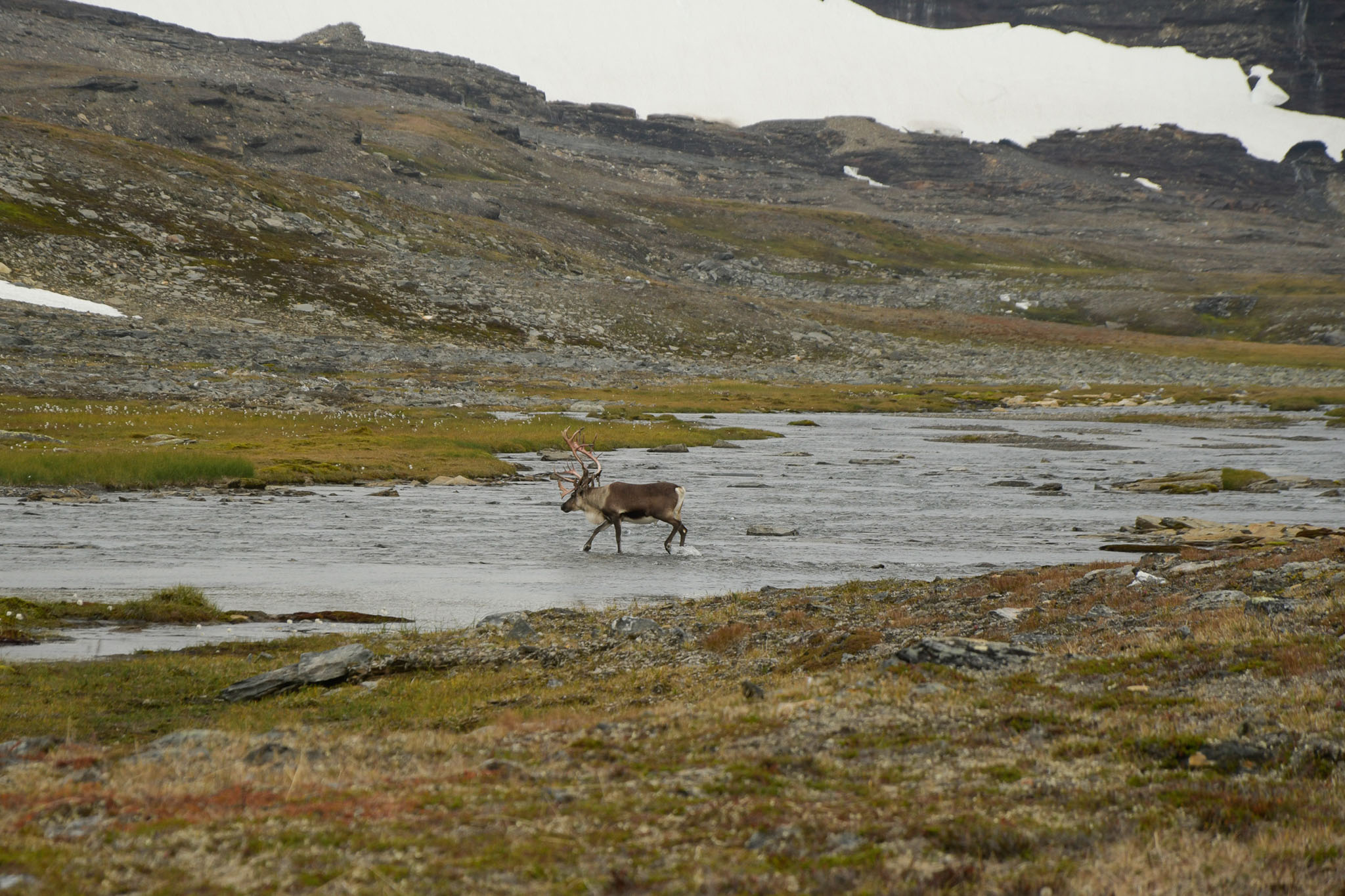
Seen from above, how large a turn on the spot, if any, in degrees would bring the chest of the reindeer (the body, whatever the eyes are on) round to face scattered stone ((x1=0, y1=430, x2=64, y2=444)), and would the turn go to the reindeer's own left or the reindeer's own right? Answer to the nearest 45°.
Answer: approximately 45° to the reindeer's own right

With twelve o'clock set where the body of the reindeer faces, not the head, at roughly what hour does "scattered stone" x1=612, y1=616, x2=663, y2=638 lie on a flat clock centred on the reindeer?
The scattered stone is roughly at 9 o'clock from the reindeer.

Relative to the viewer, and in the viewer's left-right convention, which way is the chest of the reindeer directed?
facing to the left of the viewer

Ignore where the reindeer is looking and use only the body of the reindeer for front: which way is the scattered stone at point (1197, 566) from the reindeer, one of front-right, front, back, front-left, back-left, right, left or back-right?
back-left
